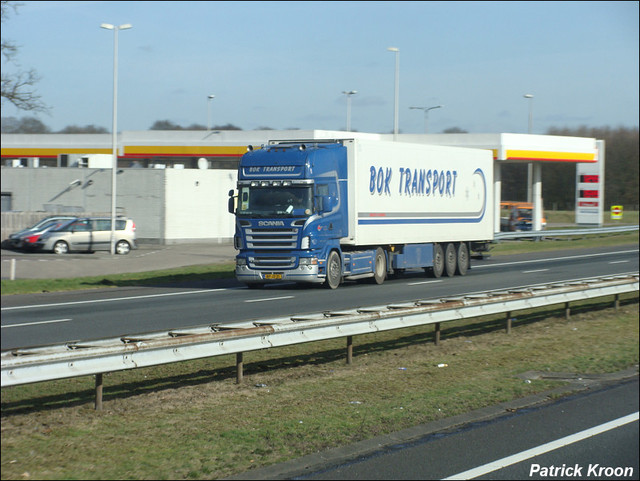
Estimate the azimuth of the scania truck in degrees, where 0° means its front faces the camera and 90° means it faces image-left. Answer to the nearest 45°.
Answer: approximately 45°

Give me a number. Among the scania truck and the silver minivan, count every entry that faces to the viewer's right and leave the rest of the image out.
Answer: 0

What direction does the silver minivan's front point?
to the viewer's left

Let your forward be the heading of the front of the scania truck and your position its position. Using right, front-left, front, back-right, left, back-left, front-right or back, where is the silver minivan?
right

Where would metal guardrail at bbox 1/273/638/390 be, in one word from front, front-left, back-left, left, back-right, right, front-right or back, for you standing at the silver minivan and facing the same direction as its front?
left
